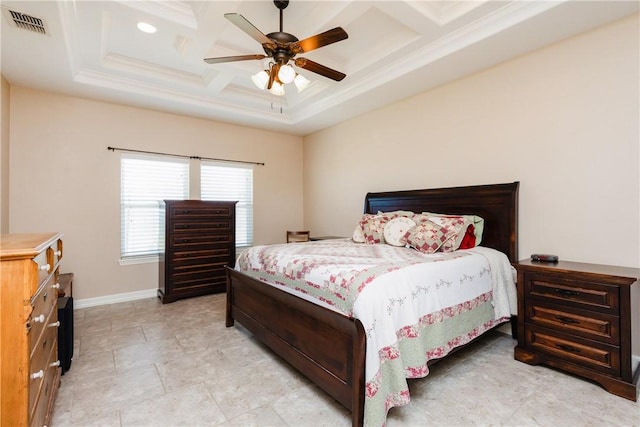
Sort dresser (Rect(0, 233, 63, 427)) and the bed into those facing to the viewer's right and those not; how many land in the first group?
1

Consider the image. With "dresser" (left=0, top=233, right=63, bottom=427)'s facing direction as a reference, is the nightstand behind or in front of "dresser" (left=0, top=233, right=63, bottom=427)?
in front

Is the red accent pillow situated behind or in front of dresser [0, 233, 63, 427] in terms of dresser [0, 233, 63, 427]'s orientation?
in front

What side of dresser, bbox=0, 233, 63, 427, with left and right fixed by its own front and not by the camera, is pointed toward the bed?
front

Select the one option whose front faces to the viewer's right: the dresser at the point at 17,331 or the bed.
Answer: the dresser

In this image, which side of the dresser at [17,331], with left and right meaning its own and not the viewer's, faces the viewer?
right

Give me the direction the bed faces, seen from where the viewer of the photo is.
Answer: facing the viewer and to the left of the viewer

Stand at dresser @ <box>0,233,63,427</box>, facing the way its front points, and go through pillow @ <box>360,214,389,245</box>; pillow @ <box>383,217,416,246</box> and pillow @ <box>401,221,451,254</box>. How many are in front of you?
3

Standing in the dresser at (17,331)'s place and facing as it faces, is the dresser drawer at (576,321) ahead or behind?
ahead

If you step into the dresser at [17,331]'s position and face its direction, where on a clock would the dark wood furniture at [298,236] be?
The dark wood furniture is roughly at 11 o'clock from the dresser.

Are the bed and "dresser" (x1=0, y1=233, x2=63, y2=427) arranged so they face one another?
yes

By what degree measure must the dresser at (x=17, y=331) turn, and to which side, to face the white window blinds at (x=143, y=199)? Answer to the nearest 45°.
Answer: approximately 90° to its left

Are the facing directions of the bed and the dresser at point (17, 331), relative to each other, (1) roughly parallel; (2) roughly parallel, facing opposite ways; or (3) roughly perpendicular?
roughly parallel, facing opposite ways
